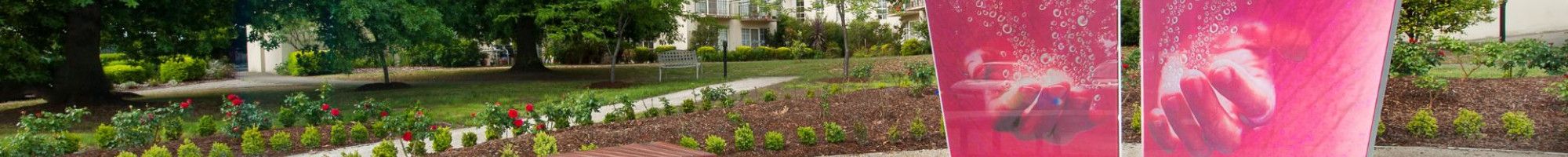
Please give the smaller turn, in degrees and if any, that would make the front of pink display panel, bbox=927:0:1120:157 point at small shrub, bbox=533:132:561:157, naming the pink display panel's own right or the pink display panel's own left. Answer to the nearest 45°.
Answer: approximately 135° to the pink display panel's own right

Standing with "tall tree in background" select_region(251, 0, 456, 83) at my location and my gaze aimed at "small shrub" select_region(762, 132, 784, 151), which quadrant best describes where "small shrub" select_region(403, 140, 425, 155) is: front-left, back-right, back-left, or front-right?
front-right

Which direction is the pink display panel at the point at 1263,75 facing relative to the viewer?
toward the camera

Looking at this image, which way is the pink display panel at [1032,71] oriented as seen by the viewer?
toward the camera

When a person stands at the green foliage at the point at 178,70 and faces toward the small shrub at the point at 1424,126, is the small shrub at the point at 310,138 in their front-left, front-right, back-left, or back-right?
front-right

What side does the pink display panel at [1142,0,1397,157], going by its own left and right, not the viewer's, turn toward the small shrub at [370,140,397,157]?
right

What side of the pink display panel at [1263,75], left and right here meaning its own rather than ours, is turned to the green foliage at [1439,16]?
back

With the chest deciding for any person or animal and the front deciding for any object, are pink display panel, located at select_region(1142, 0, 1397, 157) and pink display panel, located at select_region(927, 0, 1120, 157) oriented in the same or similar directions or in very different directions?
same or similar directions

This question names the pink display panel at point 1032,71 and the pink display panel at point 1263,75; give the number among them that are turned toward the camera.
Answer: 2

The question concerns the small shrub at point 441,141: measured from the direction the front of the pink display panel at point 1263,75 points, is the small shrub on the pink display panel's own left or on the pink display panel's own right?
on the pink display panel's own right

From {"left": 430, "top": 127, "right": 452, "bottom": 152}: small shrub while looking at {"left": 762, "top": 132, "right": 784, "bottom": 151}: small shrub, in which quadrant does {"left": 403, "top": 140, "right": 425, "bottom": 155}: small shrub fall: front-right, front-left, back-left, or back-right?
back-right

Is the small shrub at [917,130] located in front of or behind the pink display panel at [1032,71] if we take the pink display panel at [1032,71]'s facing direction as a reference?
behind
